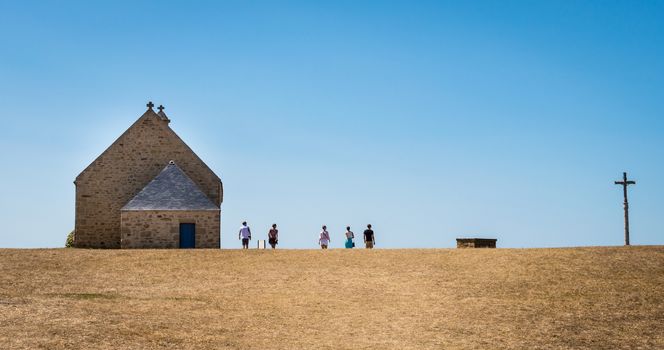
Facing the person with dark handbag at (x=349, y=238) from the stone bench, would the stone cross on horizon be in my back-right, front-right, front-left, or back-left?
back-right

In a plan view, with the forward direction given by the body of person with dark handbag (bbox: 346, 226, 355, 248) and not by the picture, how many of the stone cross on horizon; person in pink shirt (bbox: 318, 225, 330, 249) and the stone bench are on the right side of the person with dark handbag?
2

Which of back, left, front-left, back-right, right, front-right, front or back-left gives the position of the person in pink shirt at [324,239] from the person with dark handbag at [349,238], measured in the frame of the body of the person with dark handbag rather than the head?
left

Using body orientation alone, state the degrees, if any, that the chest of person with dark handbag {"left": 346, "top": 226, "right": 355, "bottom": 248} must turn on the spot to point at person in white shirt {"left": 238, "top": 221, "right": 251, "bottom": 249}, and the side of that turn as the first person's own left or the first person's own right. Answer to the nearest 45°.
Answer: approximately 90° to the first person's own left

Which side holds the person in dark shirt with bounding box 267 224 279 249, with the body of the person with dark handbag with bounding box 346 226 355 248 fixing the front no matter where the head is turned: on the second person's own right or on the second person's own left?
on the second person's own left

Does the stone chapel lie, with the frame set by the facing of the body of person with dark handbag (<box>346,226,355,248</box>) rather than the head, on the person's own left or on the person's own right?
on the person's own left

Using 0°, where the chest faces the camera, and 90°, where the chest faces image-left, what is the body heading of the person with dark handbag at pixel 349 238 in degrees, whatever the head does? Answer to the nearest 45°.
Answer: approximately 180°

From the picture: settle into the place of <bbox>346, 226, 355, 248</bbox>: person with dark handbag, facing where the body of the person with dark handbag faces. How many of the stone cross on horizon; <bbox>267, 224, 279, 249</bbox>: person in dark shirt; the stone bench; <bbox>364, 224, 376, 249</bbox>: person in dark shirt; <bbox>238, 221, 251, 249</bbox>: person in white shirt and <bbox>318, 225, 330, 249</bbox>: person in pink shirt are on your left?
3

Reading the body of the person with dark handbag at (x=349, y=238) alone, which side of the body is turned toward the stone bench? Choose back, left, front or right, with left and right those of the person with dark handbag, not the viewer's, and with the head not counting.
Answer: right

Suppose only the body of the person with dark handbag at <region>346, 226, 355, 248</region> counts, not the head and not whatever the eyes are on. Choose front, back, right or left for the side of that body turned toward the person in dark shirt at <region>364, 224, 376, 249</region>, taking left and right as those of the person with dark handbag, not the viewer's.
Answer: right
